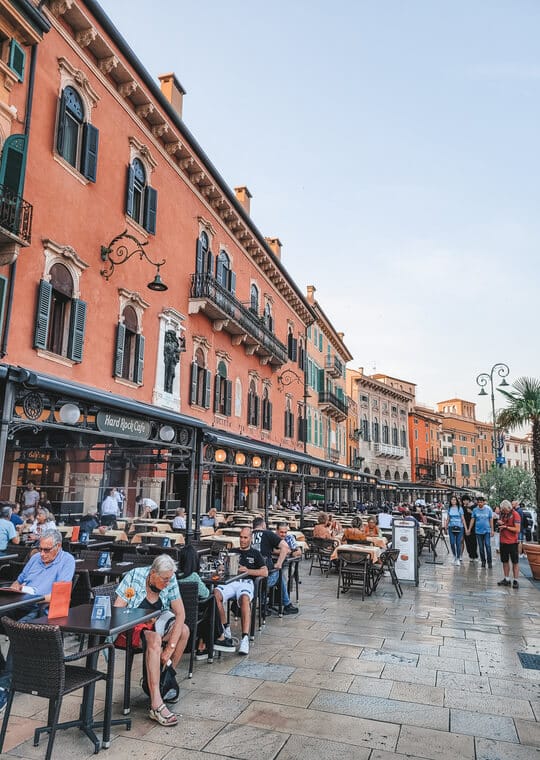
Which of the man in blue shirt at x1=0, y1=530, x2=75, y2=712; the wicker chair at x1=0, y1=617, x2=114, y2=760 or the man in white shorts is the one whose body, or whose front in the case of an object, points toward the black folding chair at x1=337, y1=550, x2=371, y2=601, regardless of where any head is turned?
the wicker chair at x1=0, y1=617, x2=114, y2=760

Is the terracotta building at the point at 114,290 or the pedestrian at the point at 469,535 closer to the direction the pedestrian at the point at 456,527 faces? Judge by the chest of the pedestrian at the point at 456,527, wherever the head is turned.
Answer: the terracotta building

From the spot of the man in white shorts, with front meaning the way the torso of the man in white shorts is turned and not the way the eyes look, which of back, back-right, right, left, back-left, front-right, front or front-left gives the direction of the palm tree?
back

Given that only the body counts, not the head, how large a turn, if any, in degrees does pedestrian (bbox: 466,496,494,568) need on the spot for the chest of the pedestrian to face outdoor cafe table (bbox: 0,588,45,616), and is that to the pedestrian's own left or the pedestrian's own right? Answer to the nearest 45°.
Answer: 0° — they already face it

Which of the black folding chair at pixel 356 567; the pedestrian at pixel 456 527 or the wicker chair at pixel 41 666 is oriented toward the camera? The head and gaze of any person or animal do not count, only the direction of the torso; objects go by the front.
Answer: the pedestrian

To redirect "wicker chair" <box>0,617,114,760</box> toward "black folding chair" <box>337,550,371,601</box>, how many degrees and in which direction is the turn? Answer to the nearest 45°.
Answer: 0° — it already faces it

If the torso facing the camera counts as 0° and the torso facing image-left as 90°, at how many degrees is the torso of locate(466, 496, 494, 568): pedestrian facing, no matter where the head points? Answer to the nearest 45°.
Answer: approximately 0°

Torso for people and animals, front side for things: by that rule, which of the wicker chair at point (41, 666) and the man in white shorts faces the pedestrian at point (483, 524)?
the wicker chair

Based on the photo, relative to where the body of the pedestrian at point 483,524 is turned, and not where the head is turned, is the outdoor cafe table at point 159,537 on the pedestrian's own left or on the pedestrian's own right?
on the pedestrian's own right
